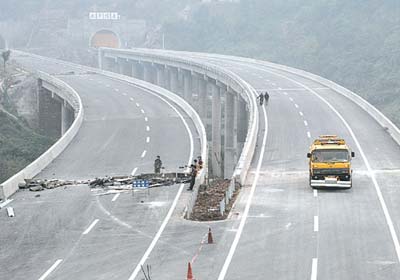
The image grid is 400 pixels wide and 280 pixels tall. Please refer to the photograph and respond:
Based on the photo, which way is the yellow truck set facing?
toward the camera

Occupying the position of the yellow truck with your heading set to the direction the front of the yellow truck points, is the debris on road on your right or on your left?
on your right
